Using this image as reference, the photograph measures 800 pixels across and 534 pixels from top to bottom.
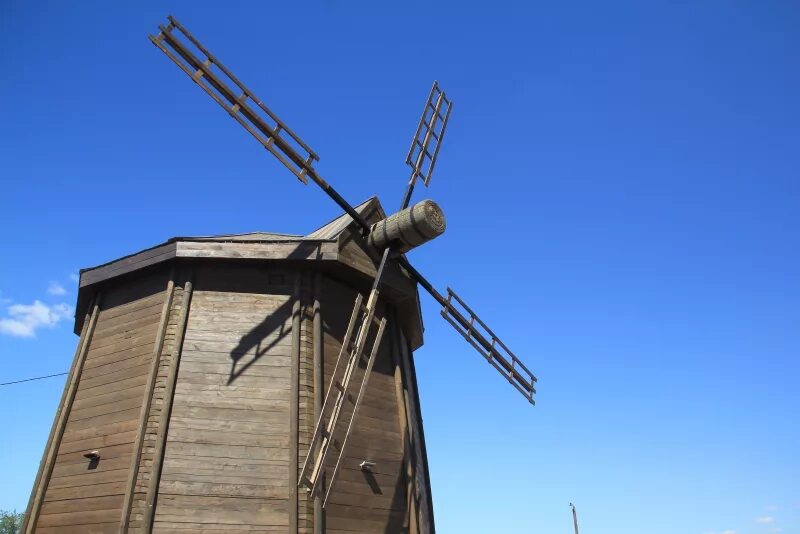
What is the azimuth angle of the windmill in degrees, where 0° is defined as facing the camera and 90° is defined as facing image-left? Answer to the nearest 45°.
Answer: approximately 315°
